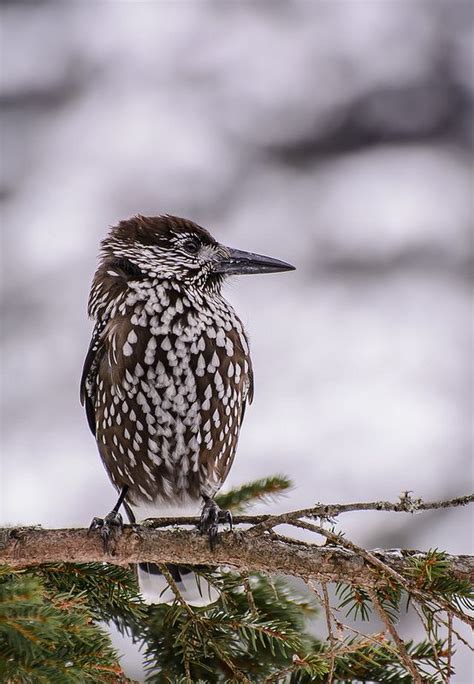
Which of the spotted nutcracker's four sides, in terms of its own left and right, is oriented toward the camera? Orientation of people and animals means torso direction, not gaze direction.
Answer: front
